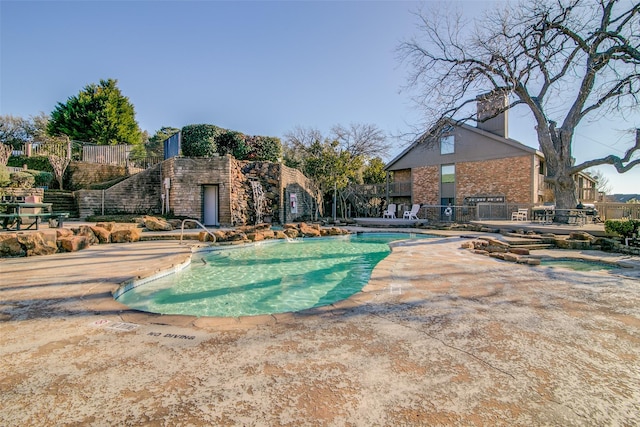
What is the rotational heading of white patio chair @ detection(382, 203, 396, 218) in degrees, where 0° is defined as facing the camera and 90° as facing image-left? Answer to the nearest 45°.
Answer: approximately 45°

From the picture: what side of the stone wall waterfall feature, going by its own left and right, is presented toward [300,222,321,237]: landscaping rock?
front

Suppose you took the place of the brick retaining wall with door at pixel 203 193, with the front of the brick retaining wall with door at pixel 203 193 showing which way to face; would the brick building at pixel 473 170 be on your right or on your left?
on your left

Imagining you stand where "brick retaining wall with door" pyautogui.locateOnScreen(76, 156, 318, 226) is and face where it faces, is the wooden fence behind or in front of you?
behind

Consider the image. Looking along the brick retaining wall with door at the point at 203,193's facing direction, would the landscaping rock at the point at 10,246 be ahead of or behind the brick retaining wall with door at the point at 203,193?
ahead

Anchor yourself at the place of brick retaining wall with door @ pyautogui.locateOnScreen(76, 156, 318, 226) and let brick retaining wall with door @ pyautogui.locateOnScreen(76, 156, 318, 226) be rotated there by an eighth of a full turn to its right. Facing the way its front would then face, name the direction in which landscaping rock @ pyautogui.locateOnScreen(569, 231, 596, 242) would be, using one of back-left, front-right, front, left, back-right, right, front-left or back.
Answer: left

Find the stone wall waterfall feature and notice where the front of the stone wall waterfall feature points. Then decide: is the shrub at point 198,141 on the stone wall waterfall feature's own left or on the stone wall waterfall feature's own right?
on the stone wall waterfall feature's own right

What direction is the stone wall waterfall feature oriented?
toward the camera

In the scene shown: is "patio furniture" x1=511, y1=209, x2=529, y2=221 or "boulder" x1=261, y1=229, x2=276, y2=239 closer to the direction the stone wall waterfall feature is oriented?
the boulder

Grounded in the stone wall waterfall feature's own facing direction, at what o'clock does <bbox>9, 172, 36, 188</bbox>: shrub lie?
The shrub is roughly at 3 o'clock from the stone wall waterfall feature.

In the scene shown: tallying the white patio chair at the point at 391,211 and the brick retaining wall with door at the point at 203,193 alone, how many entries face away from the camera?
0

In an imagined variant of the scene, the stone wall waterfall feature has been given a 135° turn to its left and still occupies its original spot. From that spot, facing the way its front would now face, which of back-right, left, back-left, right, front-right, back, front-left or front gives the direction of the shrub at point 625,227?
right

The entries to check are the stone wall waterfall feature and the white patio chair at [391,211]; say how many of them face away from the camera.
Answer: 0

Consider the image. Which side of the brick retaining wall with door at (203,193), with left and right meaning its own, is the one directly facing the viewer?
front
